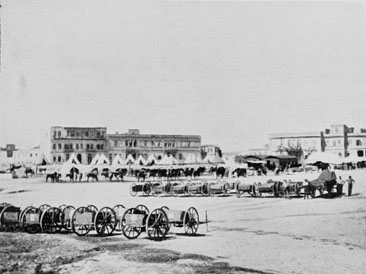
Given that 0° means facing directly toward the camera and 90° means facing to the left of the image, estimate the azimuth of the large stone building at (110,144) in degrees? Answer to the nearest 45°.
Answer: approximately 0°

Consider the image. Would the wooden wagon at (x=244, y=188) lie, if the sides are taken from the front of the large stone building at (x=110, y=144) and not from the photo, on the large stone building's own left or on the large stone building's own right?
on the large stone building's own left

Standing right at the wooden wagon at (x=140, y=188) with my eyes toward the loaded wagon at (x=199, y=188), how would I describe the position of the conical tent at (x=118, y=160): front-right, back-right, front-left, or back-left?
back-left
